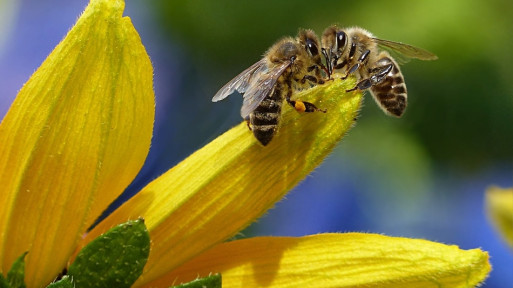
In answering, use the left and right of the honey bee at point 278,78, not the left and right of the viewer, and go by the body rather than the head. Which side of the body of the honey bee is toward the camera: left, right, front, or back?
right

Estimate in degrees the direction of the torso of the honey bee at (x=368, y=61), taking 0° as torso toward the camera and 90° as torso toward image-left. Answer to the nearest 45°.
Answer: approximately 90°

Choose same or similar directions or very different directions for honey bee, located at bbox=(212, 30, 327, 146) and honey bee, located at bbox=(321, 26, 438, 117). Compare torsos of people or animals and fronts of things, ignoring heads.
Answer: very different directions

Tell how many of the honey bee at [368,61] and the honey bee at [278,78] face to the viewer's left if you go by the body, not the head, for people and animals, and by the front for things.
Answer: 1
